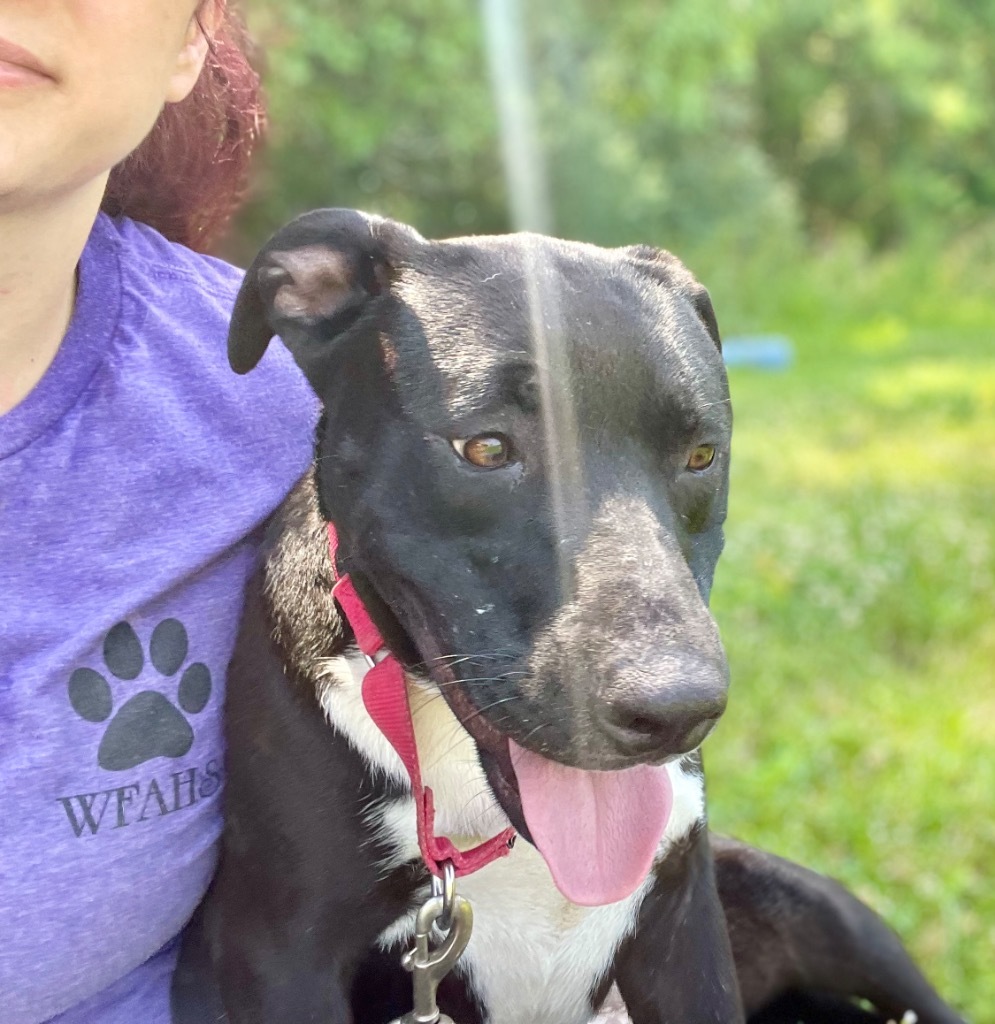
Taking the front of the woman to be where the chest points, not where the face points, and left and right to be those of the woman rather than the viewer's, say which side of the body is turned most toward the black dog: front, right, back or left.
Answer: left

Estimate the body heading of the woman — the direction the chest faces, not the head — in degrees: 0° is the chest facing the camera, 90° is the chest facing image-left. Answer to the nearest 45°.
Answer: approximately 0°

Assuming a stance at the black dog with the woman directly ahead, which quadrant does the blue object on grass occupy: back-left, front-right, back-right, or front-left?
back-right

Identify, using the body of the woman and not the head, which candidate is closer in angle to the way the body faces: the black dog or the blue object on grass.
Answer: the black dog

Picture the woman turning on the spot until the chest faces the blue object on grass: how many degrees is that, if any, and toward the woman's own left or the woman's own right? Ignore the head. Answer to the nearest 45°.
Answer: approximately 135° to the woman's own left
